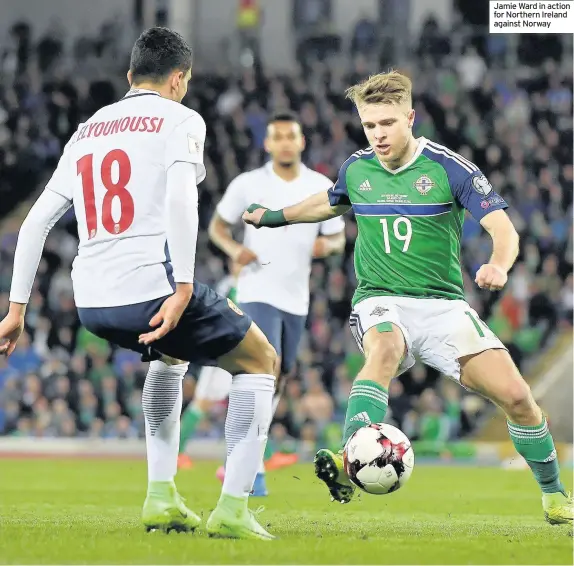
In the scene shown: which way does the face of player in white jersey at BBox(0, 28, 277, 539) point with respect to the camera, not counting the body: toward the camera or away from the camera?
away from the camera

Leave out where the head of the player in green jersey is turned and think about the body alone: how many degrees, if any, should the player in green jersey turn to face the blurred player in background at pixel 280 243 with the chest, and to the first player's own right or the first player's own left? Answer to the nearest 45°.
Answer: approximately 180°

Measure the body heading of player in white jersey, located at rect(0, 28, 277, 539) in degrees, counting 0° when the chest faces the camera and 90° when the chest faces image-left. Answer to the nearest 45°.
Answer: approximately 225°

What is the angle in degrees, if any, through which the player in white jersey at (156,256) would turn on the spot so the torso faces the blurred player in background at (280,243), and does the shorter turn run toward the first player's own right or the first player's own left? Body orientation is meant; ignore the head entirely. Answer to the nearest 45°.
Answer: approximately 45° to the first player's own left

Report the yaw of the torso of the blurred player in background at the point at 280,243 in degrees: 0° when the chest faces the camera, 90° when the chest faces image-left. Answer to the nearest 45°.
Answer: approximately 0°

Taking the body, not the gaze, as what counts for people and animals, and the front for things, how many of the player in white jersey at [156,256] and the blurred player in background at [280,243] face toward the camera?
1

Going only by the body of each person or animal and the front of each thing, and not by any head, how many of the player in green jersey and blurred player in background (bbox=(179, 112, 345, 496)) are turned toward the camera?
2
